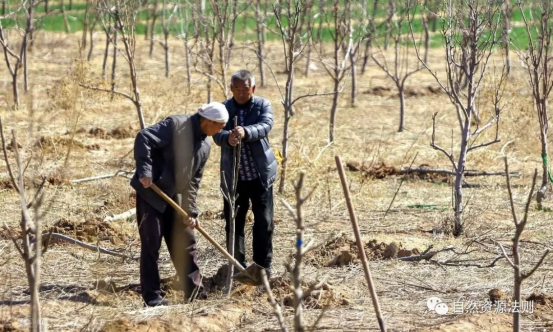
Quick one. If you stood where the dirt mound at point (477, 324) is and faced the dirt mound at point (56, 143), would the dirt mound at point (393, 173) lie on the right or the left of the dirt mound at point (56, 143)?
right

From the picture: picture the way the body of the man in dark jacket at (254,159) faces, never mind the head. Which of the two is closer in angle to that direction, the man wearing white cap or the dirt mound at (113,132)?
the man wearing white cap

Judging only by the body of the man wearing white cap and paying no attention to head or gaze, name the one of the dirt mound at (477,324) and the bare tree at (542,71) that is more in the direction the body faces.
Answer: the dirt mound

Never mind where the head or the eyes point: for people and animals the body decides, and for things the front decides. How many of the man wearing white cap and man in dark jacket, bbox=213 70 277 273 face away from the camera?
0

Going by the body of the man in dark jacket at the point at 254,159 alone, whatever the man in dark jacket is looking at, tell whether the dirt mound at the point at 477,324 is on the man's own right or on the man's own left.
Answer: on the man's own left

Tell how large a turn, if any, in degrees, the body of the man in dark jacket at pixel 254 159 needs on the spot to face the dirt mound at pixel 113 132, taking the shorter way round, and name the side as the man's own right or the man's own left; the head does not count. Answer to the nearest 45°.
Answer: approximately 135° to the man's own right

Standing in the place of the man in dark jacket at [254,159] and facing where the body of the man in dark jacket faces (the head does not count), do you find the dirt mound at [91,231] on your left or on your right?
on your right

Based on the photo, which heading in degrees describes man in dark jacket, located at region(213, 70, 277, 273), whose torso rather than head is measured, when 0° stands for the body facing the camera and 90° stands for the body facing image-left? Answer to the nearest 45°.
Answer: approximately 45°

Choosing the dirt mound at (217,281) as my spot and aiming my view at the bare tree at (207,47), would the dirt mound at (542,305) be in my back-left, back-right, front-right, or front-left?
back-right

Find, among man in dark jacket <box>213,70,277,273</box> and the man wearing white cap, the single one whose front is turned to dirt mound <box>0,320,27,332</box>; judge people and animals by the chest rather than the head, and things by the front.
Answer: the man in dark jacket

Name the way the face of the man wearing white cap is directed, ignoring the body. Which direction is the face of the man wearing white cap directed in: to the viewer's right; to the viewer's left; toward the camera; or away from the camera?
to the viewer's right

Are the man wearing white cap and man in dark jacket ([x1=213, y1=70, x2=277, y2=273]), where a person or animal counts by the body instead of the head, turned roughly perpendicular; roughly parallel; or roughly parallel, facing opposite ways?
roughly perpendicular
